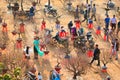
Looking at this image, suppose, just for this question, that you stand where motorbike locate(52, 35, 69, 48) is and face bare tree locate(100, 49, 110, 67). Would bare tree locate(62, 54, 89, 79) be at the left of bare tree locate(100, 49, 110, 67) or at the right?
right

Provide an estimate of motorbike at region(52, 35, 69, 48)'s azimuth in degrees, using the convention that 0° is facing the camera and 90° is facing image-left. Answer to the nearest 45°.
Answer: approximately 135°

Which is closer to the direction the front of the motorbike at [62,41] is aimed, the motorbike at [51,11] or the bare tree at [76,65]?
the motorbike

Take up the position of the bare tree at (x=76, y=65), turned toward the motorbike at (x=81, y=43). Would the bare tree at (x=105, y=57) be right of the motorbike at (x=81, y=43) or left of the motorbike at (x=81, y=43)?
right

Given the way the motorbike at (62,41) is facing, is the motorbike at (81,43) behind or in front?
behind

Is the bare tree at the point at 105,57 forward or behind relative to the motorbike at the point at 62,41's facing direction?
behind

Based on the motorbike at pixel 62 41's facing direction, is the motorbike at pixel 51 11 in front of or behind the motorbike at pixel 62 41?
in front
